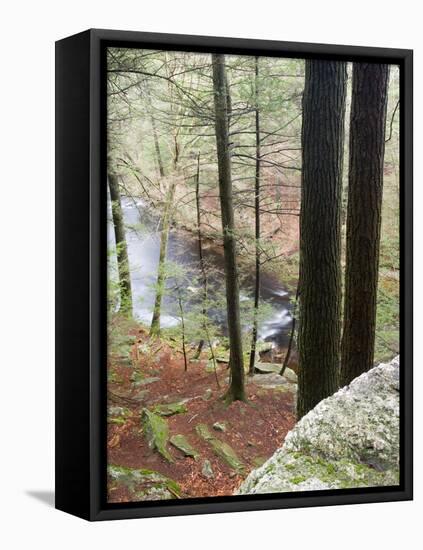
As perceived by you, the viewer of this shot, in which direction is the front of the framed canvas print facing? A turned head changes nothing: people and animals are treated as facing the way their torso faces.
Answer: facing the viewer and to the right of the viewer
